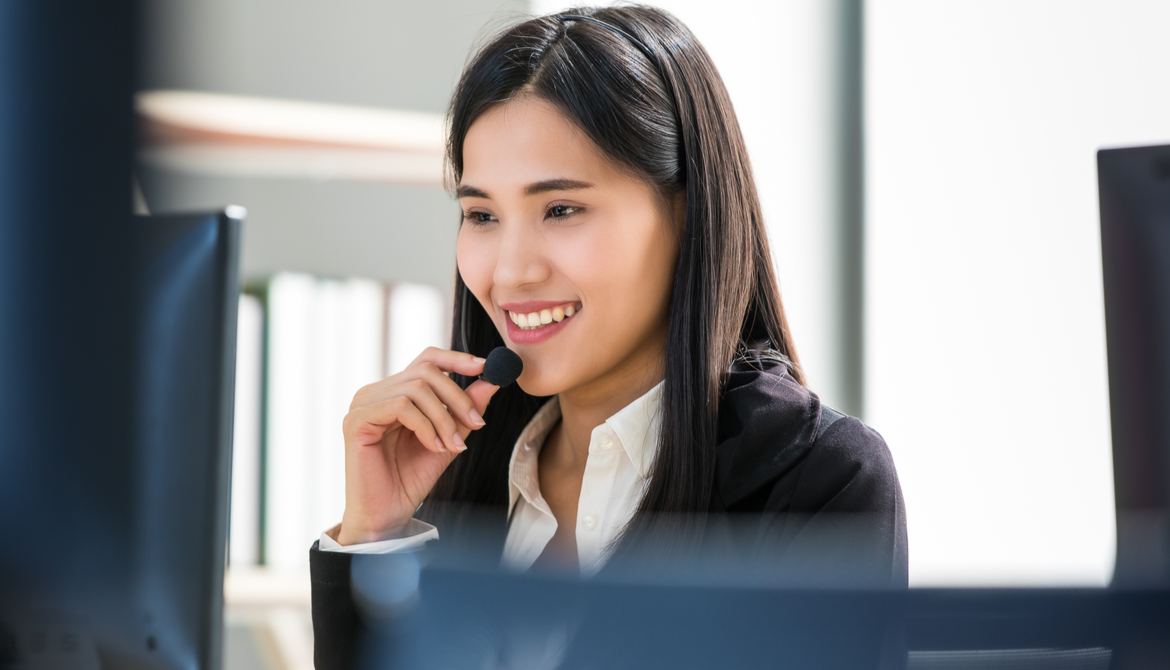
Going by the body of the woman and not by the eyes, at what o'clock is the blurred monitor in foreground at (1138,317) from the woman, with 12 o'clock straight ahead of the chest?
The blurred monitor in foreground is roughly at 9 o'clock from the woman.

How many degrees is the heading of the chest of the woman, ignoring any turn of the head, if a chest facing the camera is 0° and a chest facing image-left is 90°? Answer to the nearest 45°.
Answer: approximately 45°

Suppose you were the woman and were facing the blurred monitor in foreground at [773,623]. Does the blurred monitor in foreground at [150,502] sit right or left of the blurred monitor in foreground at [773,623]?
right

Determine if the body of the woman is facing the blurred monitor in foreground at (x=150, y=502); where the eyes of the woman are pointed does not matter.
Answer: yes

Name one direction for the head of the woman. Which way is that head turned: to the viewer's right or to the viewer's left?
to the viewer's left

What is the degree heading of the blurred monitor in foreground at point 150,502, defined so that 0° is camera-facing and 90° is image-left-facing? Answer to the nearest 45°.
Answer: approximately 225°
